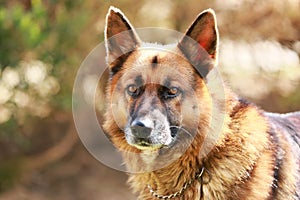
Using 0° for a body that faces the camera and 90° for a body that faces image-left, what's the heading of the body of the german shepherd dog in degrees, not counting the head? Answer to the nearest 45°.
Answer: approximately 45°
